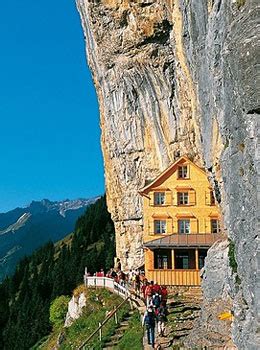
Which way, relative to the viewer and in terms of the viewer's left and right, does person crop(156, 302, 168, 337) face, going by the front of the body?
facing away from the viewer

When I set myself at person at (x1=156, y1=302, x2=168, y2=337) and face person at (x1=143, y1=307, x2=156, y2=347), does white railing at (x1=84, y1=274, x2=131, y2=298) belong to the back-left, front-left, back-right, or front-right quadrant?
back-right

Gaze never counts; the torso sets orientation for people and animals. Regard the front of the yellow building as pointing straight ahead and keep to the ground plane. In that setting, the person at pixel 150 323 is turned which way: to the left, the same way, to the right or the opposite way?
the opposite way

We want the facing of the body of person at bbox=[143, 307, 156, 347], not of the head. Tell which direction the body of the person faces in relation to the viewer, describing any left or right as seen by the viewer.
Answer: facing away from the viewer

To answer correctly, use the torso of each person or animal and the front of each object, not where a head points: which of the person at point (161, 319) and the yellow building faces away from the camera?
the person

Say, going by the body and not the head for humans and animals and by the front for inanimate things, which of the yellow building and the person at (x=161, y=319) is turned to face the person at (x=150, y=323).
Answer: the yellow building

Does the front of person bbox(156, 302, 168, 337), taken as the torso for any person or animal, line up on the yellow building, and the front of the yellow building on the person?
yes

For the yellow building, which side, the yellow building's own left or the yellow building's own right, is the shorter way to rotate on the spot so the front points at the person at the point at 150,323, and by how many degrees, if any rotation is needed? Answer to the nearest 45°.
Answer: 0° — it already faces them

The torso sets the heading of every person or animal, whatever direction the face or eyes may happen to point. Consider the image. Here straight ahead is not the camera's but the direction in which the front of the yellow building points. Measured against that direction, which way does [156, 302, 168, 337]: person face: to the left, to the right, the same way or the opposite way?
the opposite way

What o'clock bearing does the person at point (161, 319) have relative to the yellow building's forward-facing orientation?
The person is roughly at 12 o'clock from the yellow building.

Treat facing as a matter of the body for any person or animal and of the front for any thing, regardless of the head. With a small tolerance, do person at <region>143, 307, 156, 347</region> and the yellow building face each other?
yes

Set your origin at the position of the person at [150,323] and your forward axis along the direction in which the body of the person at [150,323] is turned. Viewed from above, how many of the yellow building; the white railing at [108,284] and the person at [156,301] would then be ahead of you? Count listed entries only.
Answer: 3
